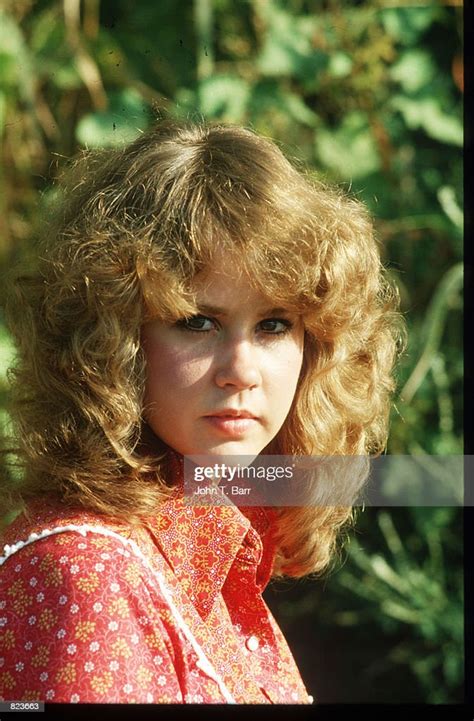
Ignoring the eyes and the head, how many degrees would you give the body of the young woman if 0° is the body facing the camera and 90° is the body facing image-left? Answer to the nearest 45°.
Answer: approximately 315°
